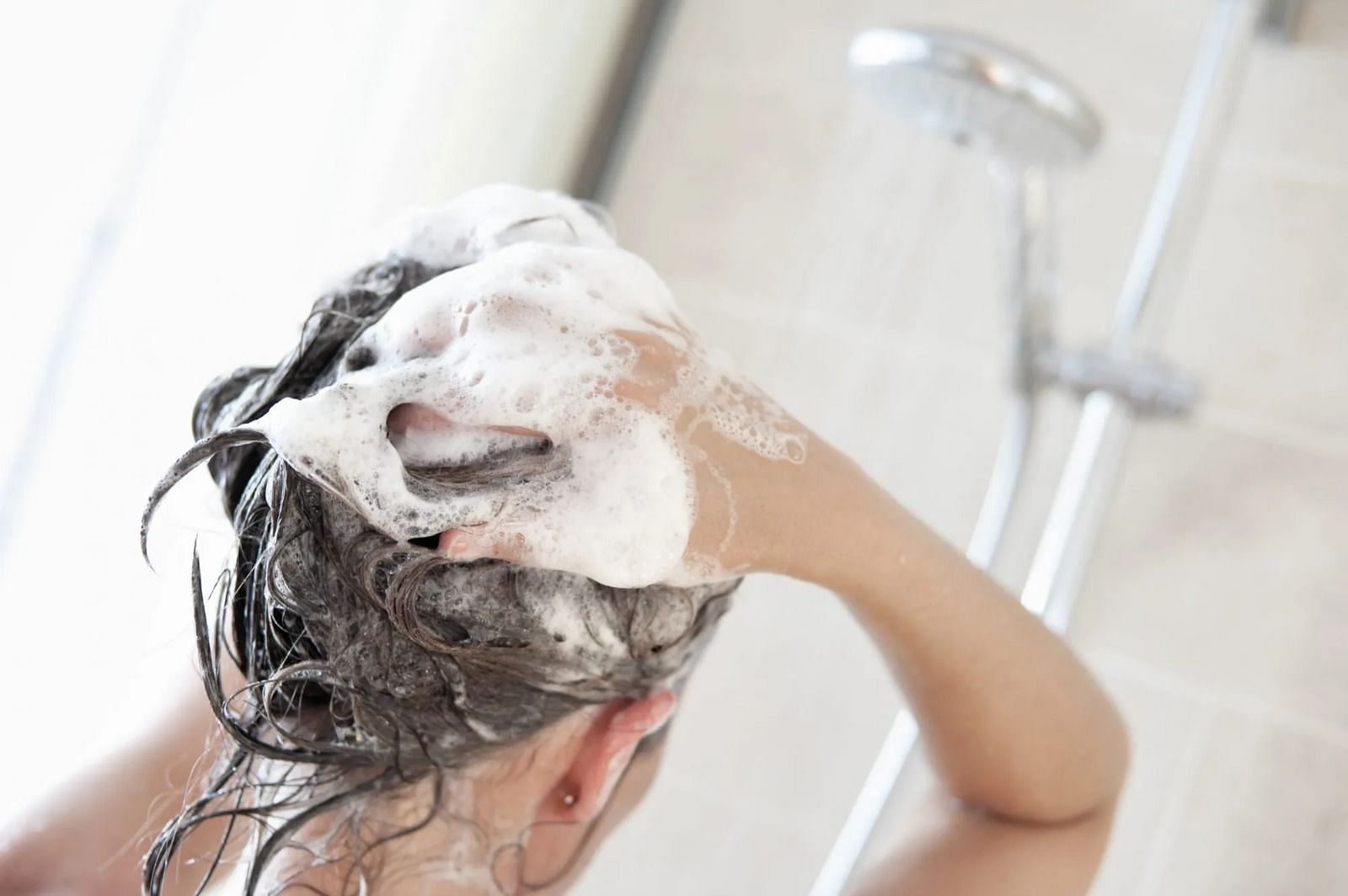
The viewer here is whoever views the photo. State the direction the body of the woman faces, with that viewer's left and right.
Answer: facing away from the viewer and to the right of the viewer

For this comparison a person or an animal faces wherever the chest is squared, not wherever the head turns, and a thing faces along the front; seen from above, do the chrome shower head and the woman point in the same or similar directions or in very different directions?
very different directions

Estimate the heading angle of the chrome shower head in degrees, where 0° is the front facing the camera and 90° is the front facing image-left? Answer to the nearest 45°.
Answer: approximately 45°

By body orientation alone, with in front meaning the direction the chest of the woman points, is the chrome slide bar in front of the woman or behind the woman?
in front
